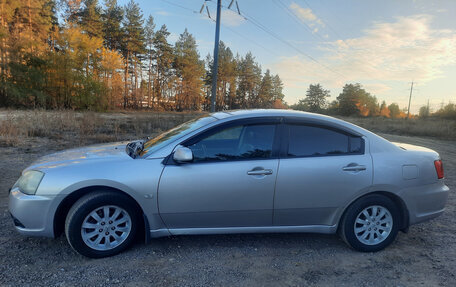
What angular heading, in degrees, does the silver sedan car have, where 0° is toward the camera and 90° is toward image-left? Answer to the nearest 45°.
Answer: approximately 90°

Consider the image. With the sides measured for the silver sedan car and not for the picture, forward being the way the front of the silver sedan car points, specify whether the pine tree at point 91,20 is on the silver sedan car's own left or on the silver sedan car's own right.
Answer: on the silver sedan car's own right

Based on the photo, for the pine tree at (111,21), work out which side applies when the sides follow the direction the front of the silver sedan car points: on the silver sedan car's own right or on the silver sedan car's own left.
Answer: on the silver sedan car's own right
